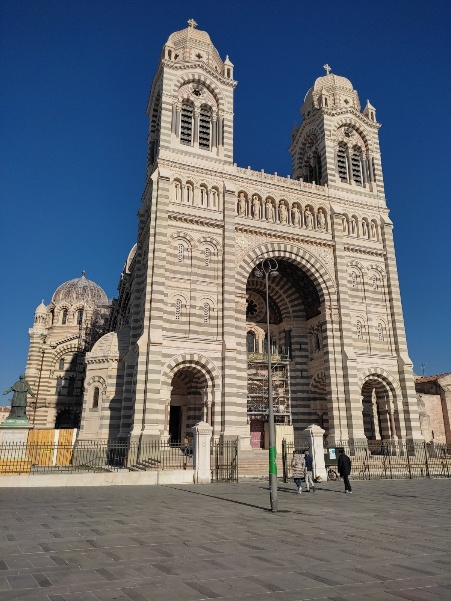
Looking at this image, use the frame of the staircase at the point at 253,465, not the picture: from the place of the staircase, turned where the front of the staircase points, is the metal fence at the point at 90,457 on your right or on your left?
on your right

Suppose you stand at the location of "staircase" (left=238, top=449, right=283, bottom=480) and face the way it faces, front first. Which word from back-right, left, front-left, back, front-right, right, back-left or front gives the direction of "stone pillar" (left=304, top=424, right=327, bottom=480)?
front-left

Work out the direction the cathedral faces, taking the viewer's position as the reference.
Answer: facing the viewer and to the right of the viewer

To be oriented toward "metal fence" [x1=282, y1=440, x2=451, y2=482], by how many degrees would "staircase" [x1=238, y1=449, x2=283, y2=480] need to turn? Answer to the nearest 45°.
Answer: approximately 90° to its left

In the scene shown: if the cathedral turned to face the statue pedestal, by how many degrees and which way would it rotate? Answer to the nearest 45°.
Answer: approximately 90° to its right

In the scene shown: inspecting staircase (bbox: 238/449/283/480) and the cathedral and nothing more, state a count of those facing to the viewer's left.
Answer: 0

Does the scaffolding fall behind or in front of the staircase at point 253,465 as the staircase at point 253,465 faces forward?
behind

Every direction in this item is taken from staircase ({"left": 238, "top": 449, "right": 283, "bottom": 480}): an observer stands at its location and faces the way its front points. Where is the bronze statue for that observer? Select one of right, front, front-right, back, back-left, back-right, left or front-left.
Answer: right

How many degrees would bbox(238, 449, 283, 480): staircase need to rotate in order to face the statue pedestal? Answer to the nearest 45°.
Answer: approximately 45° to its right
